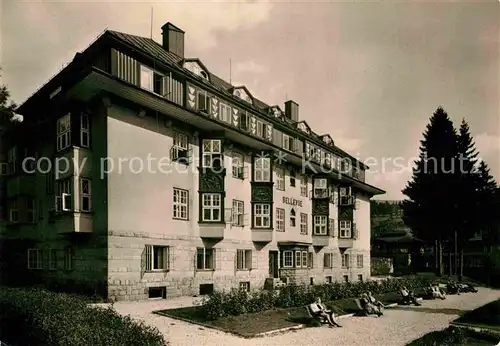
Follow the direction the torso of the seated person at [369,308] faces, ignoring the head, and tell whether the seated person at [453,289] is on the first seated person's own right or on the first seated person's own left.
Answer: on the first seated person's own left

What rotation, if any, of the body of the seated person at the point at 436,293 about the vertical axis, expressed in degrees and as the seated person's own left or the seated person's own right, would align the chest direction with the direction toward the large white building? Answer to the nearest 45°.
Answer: approximately 90° to the seated person's own right

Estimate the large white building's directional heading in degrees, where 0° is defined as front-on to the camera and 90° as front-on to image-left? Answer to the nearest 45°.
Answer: approximately 315°
